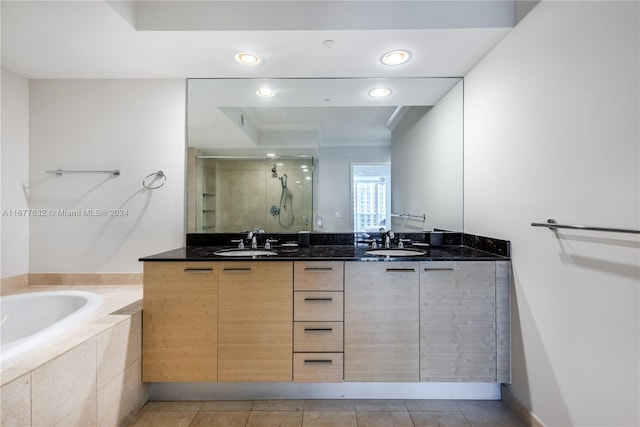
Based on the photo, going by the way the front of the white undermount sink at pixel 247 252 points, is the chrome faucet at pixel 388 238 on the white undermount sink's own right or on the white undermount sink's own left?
on the white undermount sink's own left

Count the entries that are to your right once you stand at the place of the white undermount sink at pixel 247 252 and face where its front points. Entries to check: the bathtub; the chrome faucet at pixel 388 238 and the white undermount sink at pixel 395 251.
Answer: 1

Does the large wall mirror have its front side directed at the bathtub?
no

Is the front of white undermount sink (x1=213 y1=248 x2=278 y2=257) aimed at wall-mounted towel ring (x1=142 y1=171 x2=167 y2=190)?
no

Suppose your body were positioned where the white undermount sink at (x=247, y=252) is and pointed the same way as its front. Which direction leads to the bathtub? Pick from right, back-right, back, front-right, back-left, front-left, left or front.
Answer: right

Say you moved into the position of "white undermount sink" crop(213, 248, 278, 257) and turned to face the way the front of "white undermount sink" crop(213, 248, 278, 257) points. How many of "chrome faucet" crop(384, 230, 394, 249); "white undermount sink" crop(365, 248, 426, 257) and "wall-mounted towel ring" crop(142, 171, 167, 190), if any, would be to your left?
2

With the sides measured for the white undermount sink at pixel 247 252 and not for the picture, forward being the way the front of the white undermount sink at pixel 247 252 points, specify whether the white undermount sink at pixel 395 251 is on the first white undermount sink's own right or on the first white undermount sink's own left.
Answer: on the first white undermount sink's own left

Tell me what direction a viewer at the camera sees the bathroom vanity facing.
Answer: facing the viewer

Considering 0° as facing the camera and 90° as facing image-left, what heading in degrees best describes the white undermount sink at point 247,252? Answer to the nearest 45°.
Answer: approximately 0°

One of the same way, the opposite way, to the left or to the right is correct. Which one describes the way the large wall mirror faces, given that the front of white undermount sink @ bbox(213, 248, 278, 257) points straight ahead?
the same way

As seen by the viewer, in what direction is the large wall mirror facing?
toward the camera

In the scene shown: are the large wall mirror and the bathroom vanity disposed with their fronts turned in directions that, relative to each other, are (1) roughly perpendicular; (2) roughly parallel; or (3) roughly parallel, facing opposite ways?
roughly parallel

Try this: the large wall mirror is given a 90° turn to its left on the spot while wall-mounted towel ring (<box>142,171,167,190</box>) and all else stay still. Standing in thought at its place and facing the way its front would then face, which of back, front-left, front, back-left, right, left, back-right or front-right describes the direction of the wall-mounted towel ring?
back

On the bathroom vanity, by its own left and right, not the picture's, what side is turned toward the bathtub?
right
